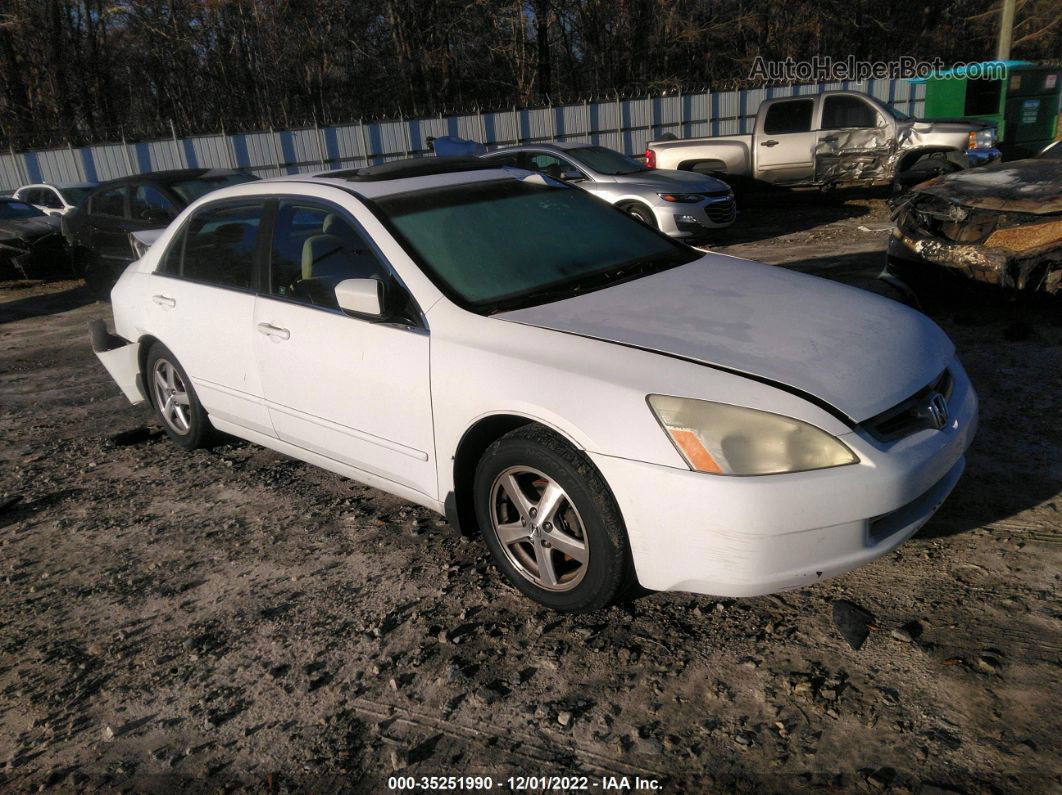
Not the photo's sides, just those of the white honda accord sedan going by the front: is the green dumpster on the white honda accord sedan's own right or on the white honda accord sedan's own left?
on the white honda accord sedan's own left

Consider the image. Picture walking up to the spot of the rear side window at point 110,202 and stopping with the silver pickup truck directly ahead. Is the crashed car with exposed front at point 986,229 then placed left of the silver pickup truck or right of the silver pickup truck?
right

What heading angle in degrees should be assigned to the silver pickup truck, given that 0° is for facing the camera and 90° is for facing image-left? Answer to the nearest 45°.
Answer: approximately 270°

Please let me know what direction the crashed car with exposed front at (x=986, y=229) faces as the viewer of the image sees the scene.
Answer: facing the viewer and to the left of the viewer

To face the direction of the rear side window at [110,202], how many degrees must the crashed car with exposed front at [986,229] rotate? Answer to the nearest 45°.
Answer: approximately 45° to its right

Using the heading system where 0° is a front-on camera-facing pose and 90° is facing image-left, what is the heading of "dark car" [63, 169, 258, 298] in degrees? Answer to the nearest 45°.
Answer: approximately 315°

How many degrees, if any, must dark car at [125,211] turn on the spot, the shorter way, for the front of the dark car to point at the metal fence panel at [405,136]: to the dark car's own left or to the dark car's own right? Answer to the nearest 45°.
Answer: approximately 90° to the dark car's own left

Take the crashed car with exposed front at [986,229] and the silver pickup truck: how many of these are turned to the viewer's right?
1

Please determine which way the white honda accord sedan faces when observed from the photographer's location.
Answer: facing the viewer and to the right of the viewer
